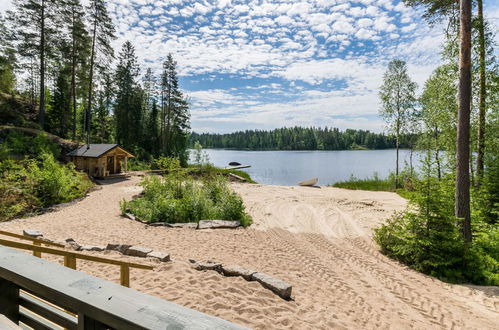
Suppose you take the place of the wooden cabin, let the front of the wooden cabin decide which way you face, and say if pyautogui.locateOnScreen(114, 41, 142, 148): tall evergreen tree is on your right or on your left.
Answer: on your left

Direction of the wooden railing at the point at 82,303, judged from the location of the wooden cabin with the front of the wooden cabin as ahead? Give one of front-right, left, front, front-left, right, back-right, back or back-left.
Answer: front-right

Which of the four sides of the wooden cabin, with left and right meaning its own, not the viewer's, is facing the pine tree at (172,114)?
left

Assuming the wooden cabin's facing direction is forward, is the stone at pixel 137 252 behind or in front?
in front

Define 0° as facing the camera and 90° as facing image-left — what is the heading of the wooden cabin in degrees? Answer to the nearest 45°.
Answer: approximately 315°

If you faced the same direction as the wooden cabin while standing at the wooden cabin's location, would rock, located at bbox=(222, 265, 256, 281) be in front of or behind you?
in front

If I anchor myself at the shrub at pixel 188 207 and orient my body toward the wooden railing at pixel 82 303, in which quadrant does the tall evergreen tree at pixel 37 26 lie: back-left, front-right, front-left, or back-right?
back-right

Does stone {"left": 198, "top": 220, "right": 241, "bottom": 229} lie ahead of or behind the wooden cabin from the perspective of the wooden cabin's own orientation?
ahead

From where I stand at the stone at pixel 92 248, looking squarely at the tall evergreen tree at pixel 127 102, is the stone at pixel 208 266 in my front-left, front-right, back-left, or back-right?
back-right

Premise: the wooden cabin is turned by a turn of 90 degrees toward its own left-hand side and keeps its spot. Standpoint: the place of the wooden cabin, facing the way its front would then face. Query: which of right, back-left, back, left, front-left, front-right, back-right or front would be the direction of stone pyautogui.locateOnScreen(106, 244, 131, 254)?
back-right
